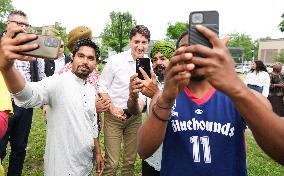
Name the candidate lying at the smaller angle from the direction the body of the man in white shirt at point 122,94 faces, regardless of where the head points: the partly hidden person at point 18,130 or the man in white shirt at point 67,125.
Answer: the man in white shirt

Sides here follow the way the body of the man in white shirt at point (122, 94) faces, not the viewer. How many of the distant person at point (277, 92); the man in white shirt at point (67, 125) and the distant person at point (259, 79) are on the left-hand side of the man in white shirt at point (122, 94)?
2

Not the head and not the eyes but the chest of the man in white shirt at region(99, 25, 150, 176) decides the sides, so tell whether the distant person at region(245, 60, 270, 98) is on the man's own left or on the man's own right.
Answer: on the man's own left

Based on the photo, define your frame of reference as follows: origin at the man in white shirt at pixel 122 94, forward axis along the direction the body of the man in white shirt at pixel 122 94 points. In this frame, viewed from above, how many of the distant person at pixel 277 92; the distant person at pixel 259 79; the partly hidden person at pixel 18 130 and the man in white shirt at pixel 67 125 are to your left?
2

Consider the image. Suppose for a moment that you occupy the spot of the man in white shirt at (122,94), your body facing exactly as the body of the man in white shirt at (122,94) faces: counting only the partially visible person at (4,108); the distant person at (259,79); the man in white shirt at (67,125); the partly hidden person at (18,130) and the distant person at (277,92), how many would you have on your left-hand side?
2

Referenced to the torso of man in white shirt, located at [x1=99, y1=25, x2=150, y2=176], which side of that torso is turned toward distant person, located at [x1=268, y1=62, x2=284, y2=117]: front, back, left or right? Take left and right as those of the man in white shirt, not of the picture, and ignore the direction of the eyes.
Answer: left

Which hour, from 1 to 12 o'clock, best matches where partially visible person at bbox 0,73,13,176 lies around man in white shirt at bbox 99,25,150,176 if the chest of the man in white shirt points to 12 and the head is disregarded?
The partially visible person is roughly at 2 o'clock from the man in white shirt.

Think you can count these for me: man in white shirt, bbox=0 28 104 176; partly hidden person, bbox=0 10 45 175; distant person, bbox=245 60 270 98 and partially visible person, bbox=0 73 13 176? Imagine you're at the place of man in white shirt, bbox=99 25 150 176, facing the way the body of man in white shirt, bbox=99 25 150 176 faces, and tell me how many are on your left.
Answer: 1

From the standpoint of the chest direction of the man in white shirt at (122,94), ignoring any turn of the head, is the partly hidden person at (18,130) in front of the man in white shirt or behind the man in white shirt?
behind

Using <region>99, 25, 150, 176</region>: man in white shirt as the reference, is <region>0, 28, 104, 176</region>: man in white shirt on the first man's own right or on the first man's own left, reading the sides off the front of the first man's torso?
on the first man's own right

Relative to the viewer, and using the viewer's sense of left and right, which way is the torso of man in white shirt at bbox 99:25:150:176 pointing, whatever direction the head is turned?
facing the viewer and to the right of the viewer
